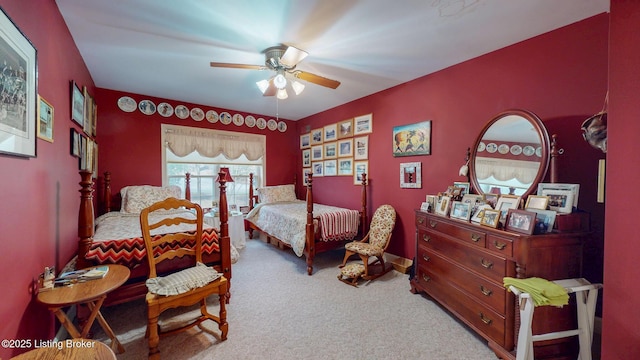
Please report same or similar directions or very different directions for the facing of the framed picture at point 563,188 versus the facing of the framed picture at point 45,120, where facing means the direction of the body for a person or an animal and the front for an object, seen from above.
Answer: very different directions

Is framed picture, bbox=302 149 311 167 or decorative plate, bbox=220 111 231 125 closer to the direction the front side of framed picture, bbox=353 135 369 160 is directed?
the decorative plate

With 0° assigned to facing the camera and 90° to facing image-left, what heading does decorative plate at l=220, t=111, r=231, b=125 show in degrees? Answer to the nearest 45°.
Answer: approximately 0°

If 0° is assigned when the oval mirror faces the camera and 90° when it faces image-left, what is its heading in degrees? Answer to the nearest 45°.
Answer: approximately 45°

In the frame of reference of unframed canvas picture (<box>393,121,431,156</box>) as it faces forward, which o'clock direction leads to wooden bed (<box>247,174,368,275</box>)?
The wooden bed is roughly at 1 o'clock from the unframed canvas picture.

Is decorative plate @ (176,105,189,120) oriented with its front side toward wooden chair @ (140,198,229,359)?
yes

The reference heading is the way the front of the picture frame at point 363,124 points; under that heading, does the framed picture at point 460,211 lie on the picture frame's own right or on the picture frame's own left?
on the picture frame's own left

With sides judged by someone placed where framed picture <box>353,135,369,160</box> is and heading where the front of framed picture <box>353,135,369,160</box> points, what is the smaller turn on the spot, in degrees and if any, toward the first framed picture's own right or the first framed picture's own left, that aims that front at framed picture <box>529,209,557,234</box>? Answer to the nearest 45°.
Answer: approximately 90° to the first framed picture's own left

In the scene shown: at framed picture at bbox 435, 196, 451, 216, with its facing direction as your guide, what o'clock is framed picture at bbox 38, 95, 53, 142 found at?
framed picture at bbox 38, 95, 53, 142 is roughly at 12 o'clock from framed picture at bbox 435, 196, 451, 216.

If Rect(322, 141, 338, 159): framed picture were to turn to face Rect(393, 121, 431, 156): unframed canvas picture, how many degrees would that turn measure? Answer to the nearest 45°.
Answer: approximately 90° to its left
